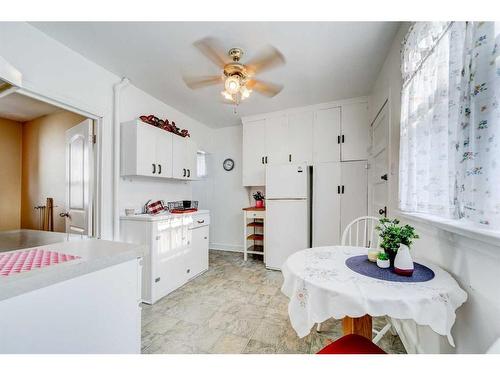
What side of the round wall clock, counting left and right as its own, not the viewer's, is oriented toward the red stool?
front

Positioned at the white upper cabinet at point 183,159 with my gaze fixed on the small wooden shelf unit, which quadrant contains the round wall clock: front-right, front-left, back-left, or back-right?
front-left

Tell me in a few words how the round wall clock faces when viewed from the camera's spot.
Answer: facing the viewer

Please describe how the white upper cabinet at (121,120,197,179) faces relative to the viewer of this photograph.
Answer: facing the viewer and to the right of the viewer

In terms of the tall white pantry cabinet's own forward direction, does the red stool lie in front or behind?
in front

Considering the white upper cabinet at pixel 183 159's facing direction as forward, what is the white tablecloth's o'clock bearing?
The white tablecloth is roughly at 1 o'clock from the white upper cabinet.

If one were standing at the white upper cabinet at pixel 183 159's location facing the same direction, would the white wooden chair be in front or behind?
in front

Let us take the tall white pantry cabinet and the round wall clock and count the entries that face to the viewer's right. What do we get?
0

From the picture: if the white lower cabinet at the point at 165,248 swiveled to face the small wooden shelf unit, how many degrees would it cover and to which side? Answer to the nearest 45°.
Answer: approximately 90° to its left

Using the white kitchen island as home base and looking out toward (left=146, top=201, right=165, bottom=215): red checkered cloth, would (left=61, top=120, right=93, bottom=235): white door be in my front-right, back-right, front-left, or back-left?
front-left

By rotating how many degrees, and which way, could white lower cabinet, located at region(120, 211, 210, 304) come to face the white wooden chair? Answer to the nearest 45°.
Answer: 0° — it already faces it

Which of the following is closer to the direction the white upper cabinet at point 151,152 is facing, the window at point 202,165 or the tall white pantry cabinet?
the tall white pantry cabinet

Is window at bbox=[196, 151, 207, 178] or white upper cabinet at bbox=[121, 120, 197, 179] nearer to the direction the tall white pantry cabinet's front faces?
the white upper cabinet

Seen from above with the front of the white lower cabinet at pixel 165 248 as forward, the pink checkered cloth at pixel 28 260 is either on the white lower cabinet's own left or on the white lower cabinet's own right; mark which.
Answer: on the white lower cabinet's own right

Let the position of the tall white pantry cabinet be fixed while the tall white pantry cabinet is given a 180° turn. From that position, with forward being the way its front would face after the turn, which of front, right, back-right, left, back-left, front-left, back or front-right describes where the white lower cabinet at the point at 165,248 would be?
back
